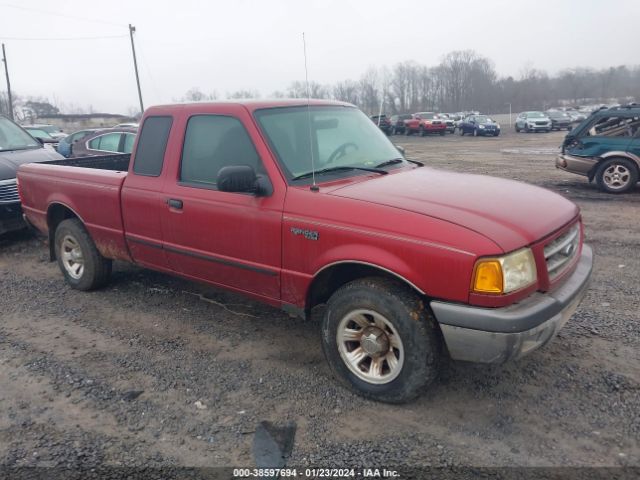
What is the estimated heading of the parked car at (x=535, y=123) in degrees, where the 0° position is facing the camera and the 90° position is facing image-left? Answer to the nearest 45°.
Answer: approximately 315°

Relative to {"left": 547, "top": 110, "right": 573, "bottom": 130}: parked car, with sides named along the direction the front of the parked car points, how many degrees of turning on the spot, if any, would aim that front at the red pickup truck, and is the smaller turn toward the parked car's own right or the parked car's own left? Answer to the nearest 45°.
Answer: approximately 45° to the parked car's own right

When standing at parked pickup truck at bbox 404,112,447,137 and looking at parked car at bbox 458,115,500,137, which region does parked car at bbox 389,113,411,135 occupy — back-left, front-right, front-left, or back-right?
back-left

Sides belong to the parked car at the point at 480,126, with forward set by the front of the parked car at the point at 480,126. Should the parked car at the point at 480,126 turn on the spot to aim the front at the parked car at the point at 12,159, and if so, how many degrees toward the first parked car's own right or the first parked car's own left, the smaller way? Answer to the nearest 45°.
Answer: approximately 45° to the first parked car's own right

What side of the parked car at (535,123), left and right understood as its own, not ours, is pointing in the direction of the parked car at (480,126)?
right

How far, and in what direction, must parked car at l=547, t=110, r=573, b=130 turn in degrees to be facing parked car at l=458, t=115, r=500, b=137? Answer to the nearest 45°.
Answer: approximately 90° to its right

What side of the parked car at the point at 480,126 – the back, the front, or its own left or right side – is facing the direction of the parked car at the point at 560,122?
left
